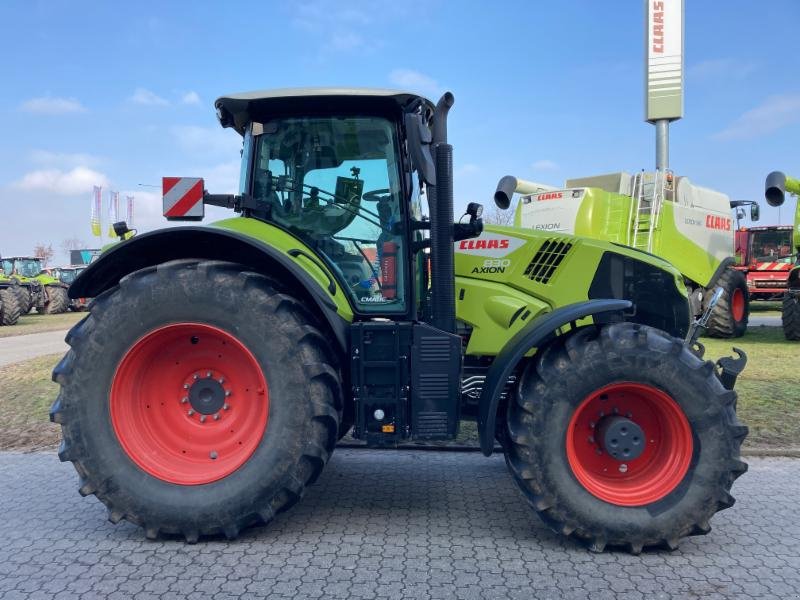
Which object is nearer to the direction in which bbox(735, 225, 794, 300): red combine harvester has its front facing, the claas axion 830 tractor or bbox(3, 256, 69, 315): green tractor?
the claas axion 830 tractor

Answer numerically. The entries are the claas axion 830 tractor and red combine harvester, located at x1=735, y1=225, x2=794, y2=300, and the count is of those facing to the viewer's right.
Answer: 1

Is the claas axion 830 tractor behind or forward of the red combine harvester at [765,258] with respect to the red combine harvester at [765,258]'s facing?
forward

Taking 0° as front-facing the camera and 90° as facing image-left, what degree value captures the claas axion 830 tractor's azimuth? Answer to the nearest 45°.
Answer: approximately 270°

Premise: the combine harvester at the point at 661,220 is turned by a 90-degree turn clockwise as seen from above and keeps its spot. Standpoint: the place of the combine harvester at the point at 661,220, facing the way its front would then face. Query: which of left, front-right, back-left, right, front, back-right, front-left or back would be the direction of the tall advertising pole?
back-left

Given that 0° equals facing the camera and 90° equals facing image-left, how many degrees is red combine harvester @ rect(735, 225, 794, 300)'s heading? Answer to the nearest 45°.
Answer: approximately 0°

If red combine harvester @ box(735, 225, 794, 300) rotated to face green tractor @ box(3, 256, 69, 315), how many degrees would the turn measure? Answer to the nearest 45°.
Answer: approximately 90° to its right

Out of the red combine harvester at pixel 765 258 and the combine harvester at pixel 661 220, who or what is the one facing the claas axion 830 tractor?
the red combine harvester
